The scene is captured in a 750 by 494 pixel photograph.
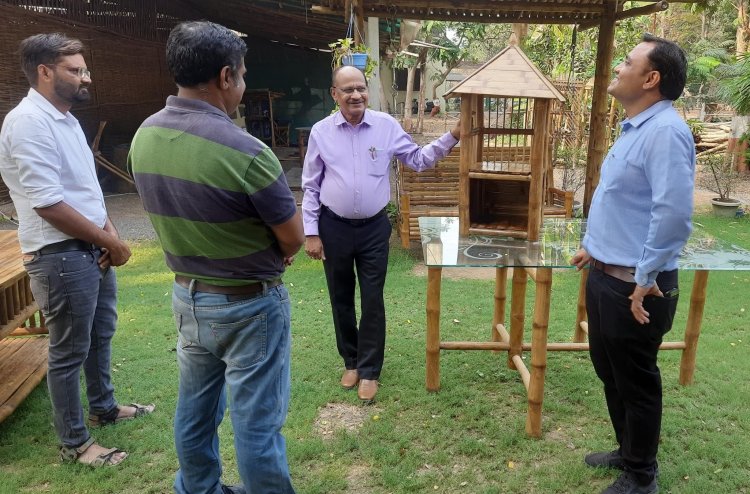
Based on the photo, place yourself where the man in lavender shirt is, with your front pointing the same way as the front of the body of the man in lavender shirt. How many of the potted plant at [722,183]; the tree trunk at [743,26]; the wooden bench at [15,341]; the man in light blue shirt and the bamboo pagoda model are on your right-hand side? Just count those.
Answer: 1

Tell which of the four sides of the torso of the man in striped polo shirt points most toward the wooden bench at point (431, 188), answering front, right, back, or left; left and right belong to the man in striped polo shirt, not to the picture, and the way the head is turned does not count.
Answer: front

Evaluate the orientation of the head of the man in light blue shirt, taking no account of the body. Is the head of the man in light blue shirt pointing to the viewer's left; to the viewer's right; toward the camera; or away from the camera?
to the viewer's left

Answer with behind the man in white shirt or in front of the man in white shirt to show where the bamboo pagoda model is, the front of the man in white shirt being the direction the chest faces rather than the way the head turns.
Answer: in front

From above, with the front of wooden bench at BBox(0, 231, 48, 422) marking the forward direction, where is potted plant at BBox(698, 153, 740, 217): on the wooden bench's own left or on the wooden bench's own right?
on the wooden bench's own left

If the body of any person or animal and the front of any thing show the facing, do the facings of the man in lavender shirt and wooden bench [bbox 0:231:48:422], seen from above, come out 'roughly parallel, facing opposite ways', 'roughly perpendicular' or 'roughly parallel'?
roughly perpendicular

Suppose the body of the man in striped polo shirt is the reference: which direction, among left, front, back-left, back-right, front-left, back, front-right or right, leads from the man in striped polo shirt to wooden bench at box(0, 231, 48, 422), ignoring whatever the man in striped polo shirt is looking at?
left

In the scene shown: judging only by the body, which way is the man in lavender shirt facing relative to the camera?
toward the camera

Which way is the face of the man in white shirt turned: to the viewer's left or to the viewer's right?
to the viewer's right

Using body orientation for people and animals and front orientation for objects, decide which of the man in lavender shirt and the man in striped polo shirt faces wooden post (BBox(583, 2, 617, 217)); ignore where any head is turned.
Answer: the man in striped polo shirt

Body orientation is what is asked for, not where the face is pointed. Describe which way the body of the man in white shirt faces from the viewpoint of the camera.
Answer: to the viewer's right

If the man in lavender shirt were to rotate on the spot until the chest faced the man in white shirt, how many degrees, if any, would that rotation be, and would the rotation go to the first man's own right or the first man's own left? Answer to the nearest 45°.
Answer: approximately 45° to the first man's own right

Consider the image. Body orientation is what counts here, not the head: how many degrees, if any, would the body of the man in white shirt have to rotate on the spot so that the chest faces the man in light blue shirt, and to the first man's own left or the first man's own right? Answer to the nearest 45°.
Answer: approximately 45° to the first man's own right

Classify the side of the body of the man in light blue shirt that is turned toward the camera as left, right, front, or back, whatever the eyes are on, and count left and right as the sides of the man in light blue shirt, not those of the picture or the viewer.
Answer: left
